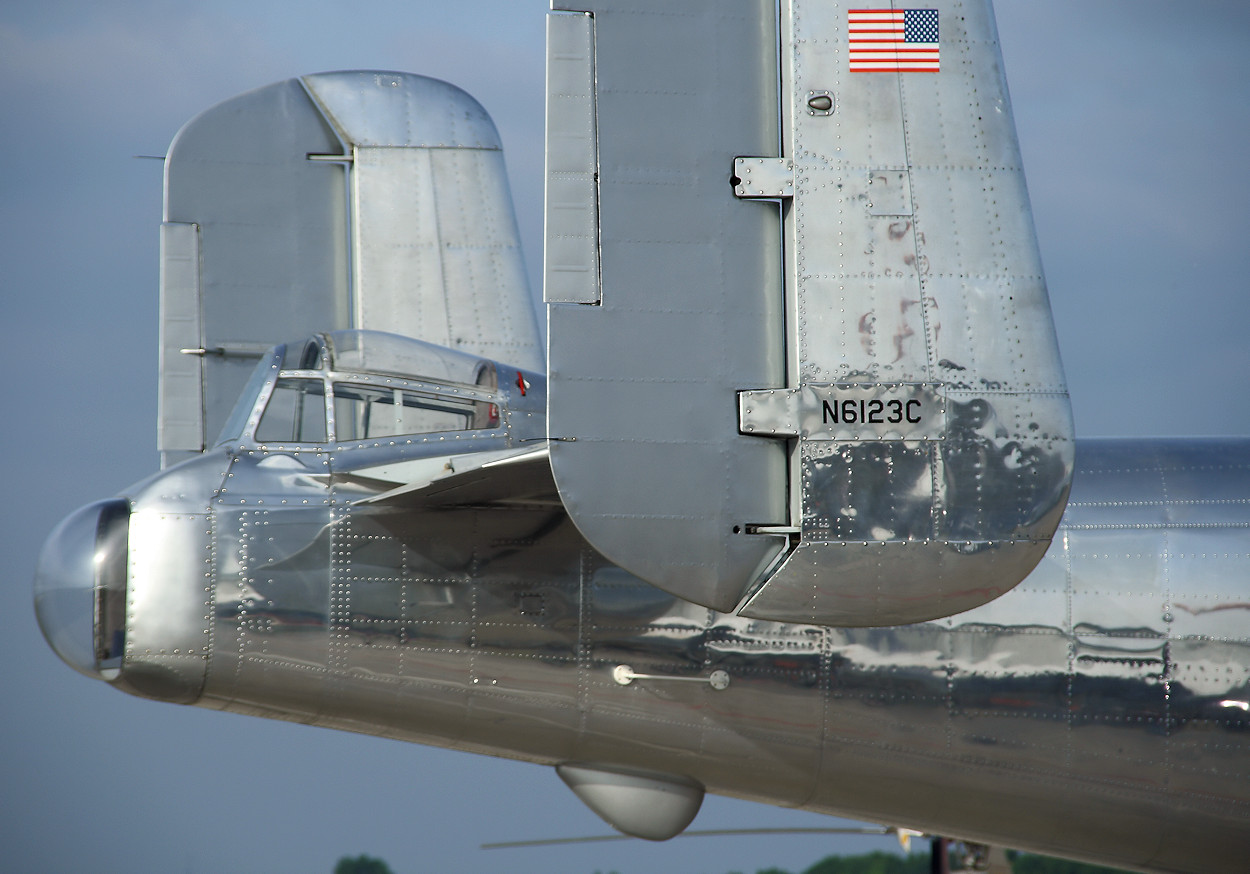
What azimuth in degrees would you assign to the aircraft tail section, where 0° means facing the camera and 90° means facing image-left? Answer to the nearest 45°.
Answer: approximately 270°
